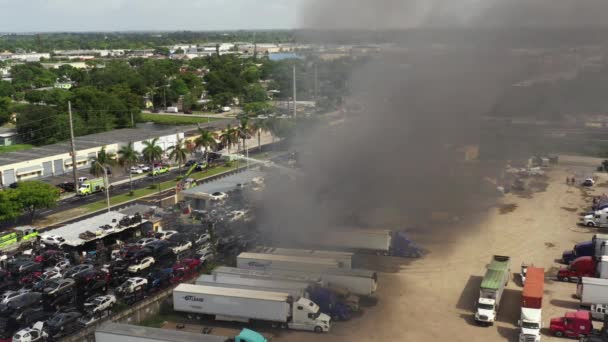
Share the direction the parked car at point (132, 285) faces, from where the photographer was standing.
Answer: facing the viewer and to the left of the viewer

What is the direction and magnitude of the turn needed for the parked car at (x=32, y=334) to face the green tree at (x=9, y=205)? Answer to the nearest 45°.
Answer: approximately 135° to its right

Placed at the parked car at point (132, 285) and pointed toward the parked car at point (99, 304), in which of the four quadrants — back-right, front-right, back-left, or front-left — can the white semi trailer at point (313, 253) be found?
back-left

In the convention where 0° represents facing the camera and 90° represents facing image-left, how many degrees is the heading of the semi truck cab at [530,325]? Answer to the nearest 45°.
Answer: approximately 0°

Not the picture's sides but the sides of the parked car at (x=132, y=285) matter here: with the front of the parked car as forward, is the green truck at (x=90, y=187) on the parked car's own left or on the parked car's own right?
on the parked car's own right

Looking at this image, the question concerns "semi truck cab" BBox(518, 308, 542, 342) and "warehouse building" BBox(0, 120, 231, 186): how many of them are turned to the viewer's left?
0

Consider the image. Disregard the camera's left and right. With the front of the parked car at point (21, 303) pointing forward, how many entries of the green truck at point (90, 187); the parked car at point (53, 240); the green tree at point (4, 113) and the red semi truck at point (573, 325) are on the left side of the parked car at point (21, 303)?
1

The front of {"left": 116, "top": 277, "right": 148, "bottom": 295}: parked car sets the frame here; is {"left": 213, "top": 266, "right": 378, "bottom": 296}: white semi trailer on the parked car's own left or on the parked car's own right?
on the parked car's own left

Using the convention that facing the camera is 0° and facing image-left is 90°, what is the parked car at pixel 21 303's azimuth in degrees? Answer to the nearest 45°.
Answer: approximately 45°
